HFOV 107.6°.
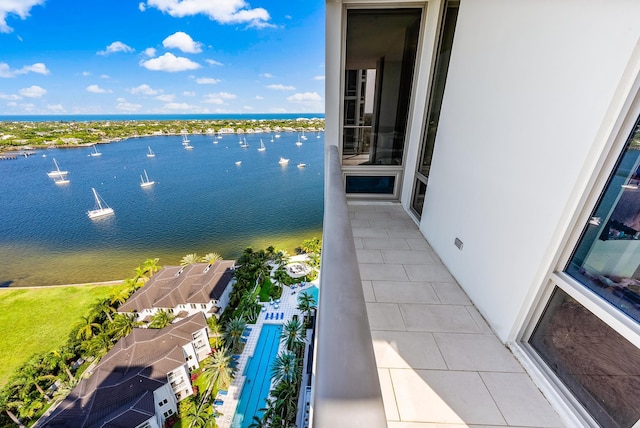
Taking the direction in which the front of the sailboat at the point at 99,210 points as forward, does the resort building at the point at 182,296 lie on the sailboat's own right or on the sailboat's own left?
on the sailboat's own left

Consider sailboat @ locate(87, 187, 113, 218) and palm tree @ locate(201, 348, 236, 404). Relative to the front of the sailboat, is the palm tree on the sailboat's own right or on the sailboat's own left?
on the sailboat's own left

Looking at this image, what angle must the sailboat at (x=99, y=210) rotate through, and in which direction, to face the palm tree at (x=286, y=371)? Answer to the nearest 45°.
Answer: approximately 90° to its left

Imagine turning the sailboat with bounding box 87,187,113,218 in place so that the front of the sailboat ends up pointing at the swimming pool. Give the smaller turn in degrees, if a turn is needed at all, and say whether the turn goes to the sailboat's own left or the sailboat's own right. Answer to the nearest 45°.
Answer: approximately 90° to the sailboat's own left

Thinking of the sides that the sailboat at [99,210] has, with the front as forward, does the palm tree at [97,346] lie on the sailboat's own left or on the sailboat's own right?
on the sailboat's own left

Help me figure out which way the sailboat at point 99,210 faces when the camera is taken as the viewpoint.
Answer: facing to the left of the viewer

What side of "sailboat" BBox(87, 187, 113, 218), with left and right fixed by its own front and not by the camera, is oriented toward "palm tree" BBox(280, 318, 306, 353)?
left

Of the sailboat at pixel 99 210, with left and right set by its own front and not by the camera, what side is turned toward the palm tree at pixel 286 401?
left

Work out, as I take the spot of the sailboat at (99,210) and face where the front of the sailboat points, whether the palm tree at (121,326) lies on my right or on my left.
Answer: on my left

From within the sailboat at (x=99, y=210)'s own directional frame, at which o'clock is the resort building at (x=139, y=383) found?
The resort building is roughly at 3 o'clock from the sailboat.
